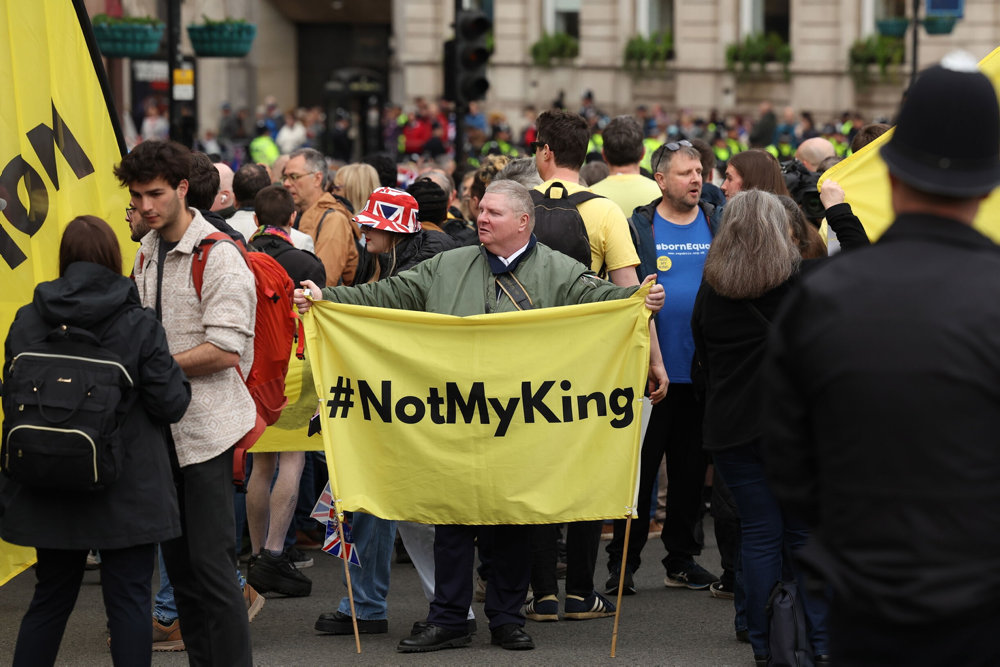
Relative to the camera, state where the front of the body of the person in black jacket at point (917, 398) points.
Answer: away from the camera

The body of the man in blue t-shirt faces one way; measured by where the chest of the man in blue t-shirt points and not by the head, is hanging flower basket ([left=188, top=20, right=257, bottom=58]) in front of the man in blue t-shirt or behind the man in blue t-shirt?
behind

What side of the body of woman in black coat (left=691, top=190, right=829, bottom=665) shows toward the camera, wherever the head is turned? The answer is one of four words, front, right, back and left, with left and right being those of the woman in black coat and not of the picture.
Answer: back

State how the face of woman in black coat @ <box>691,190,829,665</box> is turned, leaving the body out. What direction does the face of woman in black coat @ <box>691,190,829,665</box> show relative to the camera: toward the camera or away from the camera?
away from the camera

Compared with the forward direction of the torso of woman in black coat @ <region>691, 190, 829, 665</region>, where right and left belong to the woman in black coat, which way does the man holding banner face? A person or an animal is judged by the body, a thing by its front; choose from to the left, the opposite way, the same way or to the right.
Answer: the opposite way

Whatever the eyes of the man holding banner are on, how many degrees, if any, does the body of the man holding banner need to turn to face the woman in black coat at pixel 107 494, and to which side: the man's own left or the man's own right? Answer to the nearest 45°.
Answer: approximately 45° to the man's own right

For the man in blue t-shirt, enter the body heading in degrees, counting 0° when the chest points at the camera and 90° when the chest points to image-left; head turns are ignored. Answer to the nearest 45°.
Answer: approximately 315°

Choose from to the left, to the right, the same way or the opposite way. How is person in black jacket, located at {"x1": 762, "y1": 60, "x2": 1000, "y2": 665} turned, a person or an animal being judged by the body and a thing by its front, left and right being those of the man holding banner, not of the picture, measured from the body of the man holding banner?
the opposite way

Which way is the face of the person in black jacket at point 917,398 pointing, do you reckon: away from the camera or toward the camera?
away from the camera
